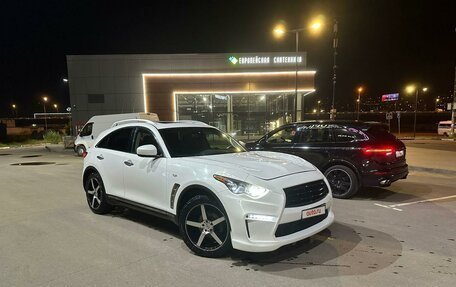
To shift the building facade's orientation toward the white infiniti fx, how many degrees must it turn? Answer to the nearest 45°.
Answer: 0° — it already faces it

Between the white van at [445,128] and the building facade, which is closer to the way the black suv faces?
the building facade

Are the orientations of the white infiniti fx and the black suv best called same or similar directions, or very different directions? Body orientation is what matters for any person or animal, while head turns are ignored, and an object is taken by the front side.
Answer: very different directions

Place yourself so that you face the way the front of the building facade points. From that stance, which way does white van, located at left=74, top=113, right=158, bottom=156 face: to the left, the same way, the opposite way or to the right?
to the right

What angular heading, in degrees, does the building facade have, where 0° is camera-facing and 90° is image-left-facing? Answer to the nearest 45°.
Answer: approximately 0°

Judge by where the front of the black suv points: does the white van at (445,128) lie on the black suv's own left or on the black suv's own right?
on the black suv's own right

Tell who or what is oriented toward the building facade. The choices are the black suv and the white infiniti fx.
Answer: the black suv

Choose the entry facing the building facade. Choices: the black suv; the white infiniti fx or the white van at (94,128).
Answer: the black suv

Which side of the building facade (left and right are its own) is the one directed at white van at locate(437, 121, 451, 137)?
left

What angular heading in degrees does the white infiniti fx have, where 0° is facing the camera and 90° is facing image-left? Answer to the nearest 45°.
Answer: approximately 315°

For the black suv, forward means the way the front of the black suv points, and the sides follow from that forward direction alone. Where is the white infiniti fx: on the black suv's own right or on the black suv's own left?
on the black suv's own left

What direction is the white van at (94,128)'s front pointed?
to the viewer's left

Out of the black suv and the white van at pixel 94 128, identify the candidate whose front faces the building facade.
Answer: the black suv
